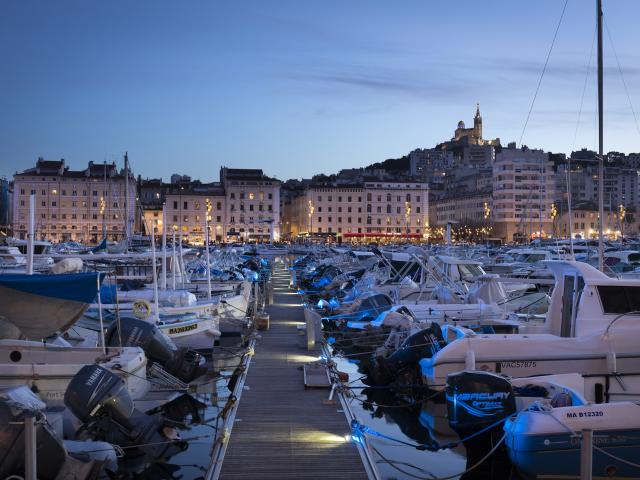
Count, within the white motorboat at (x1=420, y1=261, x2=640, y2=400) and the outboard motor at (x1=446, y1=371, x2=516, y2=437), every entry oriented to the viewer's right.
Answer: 2

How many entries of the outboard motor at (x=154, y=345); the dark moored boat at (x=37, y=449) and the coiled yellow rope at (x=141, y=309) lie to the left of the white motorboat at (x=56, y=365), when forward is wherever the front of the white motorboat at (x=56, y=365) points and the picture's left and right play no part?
1

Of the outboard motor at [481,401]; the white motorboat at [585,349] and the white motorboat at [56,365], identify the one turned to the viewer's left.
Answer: the white motorboat at [56,365]

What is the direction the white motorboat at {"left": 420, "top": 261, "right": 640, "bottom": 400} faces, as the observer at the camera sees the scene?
facing to the right of the viewer

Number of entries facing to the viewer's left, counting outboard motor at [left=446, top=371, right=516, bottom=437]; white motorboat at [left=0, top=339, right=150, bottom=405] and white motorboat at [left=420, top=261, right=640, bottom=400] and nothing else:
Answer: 1

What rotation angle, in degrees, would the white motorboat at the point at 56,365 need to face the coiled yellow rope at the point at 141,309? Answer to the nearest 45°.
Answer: approximately 90° to its right

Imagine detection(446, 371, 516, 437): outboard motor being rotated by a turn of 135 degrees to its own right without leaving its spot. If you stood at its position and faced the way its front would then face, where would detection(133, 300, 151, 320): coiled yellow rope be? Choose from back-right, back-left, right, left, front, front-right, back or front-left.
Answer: right

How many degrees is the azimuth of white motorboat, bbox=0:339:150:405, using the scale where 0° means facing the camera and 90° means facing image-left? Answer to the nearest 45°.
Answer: approximately 90°

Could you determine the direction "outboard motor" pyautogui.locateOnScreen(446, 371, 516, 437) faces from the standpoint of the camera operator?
facing to the right of the viewer

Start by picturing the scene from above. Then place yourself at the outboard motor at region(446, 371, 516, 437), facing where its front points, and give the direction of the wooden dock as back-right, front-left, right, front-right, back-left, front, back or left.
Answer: back

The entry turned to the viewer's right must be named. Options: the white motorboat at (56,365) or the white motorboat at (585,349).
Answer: the white motorboat at (585,349)

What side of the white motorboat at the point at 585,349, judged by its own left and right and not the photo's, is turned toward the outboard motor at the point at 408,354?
back
